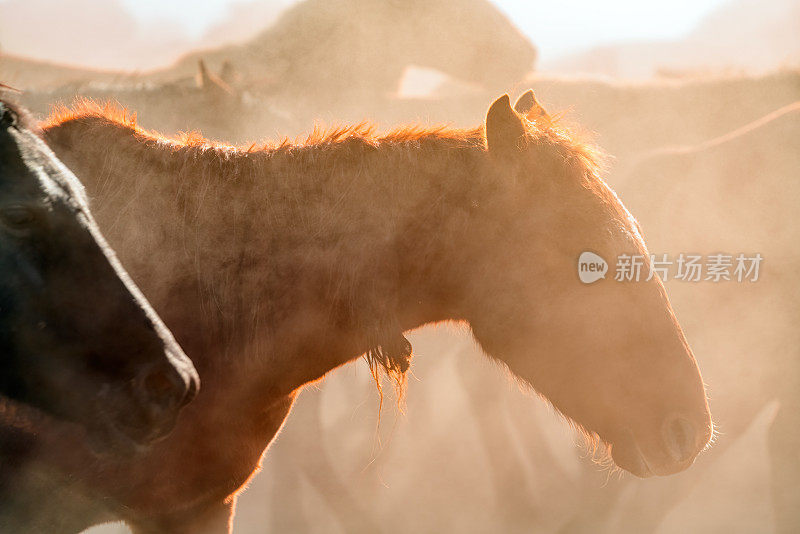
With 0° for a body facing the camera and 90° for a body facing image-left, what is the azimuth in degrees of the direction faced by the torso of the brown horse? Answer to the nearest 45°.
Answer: approximately 270°
